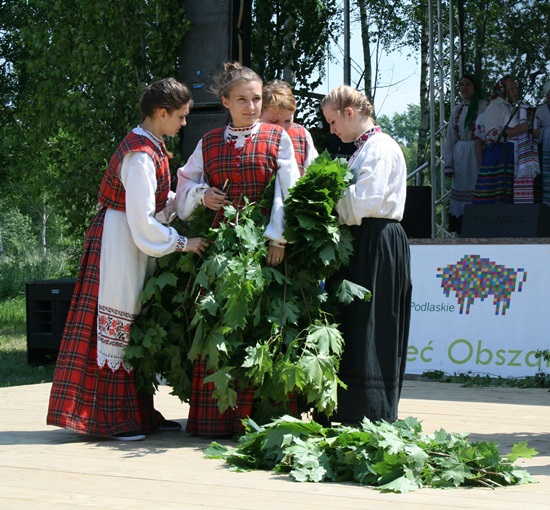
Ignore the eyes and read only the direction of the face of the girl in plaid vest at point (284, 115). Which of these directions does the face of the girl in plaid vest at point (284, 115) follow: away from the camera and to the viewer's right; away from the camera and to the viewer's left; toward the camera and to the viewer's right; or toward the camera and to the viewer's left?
toward the camera and to the viewer's left

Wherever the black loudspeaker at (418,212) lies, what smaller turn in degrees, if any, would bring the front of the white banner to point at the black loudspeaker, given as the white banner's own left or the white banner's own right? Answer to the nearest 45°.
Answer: approximately 180°

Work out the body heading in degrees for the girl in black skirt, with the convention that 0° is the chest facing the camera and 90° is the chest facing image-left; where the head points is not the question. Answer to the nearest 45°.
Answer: approximately 90°

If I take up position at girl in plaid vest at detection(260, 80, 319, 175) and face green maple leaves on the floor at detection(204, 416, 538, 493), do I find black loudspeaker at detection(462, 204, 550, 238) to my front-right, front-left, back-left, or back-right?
back-left

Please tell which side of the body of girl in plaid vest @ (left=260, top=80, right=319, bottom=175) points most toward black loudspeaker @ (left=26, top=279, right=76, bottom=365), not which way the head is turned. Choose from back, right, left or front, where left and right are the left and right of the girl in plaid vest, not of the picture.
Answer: right

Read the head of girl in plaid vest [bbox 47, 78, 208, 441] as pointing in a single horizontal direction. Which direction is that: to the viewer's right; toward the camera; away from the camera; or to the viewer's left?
to the viewer's right

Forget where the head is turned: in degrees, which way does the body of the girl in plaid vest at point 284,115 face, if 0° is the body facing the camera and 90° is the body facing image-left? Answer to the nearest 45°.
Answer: approximately 45°

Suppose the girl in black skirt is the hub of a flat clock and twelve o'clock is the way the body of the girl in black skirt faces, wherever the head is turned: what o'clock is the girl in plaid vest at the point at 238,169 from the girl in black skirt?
The girl in plaid vest is roughly at 12 o'clock from the girl in black skirt.

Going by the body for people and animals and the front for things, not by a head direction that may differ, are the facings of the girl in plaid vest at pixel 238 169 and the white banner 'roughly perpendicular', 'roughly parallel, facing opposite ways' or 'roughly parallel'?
roughly parallel

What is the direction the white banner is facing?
toward the camera

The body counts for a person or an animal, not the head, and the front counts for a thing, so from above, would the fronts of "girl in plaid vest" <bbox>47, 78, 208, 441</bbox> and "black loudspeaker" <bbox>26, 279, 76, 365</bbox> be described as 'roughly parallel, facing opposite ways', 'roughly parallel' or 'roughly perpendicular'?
roughly perpendicular
